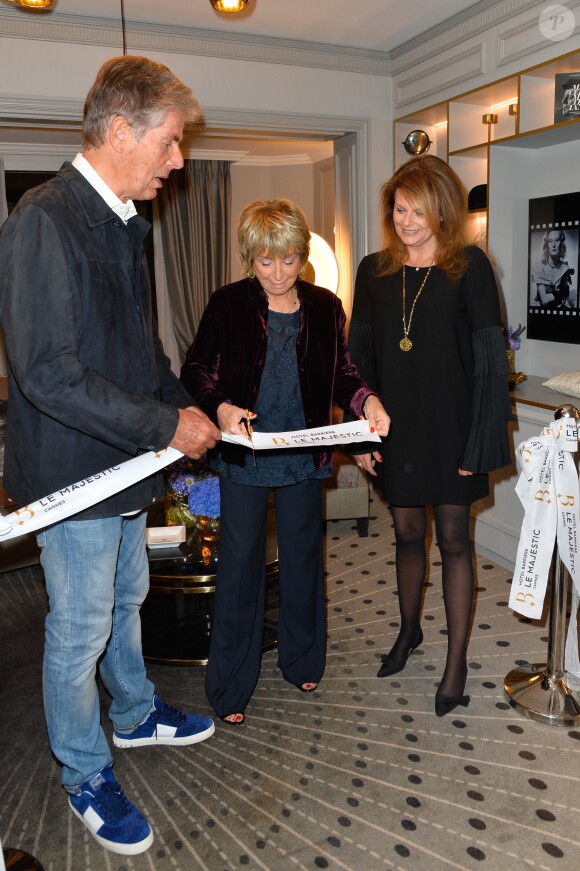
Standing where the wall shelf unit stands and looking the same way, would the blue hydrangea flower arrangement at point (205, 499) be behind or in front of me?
in front

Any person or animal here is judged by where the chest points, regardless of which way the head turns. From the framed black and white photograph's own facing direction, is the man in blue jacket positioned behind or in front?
in front

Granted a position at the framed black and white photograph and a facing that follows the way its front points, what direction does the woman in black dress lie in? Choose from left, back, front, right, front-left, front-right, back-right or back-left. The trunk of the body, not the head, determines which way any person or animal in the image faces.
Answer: front-left

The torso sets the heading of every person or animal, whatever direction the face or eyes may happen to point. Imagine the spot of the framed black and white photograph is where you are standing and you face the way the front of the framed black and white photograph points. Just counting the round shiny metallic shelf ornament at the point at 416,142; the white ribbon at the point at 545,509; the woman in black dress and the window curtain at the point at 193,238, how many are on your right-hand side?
2

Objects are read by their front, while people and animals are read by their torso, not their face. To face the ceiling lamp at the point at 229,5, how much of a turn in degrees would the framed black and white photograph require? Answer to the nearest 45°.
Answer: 0° — it already faces it

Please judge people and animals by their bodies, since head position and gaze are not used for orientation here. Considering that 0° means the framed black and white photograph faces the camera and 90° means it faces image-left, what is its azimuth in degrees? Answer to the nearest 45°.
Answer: approximately 45°

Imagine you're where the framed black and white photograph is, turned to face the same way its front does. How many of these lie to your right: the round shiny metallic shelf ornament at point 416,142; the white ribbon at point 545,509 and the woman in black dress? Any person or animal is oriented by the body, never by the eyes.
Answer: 1
